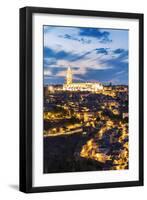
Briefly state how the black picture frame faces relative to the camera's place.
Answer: facing the viewer and to the right of the viewer
